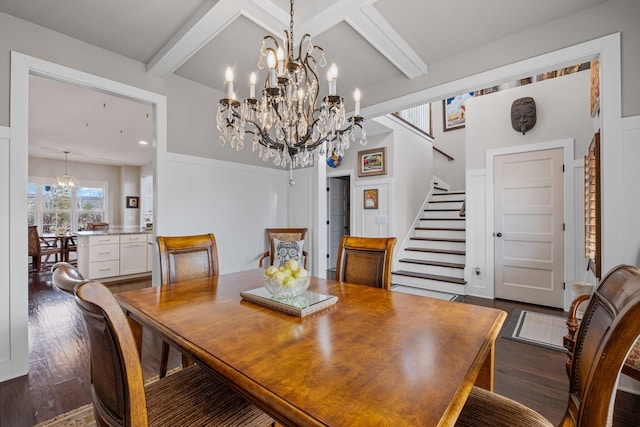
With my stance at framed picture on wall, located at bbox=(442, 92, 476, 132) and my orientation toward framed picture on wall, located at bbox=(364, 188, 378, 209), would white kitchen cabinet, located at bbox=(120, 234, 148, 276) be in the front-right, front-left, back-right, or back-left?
front-right

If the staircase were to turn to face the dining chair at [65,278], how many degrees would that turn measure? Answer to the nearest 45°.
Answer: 0° — it already faces it

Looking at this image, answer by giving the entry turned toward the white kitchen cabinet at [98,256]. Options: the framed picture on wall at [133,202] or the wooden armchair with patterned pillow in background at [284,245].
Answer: the framed picture on wall

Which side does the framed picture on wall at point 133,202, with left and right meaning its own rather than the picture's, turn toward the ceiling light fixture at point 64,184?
right

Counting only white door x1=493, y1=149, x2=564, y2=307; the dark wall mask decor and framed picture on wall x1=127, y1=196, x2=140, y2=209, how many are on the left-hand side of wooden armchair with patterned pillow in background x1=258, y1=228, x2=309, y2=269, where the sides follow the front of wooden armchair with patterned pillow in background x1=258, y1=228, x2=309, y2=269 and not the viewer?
2

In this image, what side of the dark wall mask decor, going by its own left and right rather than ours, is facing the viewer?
front

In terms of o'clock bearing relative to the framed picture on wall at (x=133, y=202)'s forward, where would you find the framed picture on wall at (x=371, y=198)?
the framed picture on wall at (x=371, y=198) is roughly at 11 o'clock from the framed picture on wall at (x=133, y=202).

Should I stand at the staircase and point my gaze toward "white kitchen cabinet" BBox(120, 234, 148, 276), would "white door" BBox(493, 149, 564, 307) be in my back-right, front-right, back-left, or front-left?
back-left

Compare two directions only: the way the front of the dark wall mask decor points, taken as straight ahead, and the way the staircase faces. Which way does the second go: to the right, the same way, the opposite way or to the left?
the same way

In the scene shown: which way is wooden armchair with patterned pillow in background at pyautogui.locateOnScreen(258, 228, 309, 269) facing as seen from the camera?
toward the camera

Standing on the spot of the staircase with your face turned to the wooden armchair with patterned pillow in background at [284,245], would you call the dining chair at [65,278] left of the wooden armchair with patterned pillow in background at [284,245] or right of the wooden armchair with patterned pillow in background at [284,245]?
left

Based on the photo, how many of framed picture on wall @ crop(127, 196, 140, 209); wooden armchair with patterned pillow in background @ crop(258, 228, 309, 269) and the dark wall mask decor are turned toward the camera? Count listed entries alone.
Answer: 3

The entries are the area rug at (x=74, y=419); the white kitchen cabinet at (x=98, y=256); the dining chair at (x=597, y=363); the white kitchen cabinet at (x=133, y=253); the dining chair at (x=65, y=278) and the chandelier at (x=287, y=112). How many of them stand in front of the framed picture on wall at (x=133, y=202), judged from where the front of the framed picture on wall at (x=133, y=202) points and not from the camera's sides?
6

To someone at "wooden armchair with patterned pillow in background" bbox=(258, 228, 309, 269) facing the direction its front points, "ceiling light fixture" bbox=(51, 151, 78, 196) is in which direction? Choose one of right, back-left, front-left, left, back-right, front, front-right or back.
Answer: back-right

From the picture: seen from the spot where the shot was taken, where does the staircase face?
facing the viewer

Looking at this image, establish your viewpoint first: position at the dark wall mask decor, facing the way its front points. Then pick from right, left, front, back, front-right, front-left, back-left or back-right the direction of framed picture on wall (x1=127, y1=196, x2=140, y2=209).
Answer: right

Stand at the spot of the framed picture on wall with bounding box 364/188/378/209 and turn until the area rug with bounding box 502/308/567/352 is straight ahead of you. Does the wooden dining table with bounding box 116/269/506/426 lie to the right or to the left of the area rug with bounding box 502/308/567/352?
right

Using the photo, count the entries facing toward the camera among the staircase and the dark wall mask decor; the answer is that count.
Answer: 2
